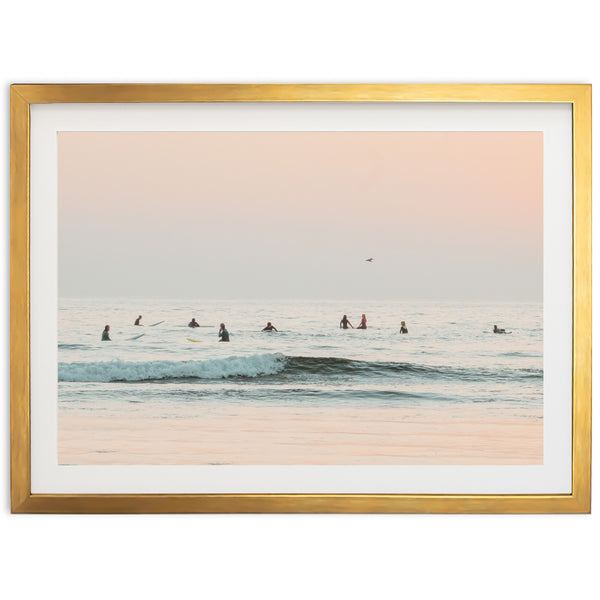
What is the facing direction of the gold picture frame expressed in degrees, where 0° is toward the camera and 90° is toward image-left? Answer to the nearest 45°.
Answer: approximately 0°
